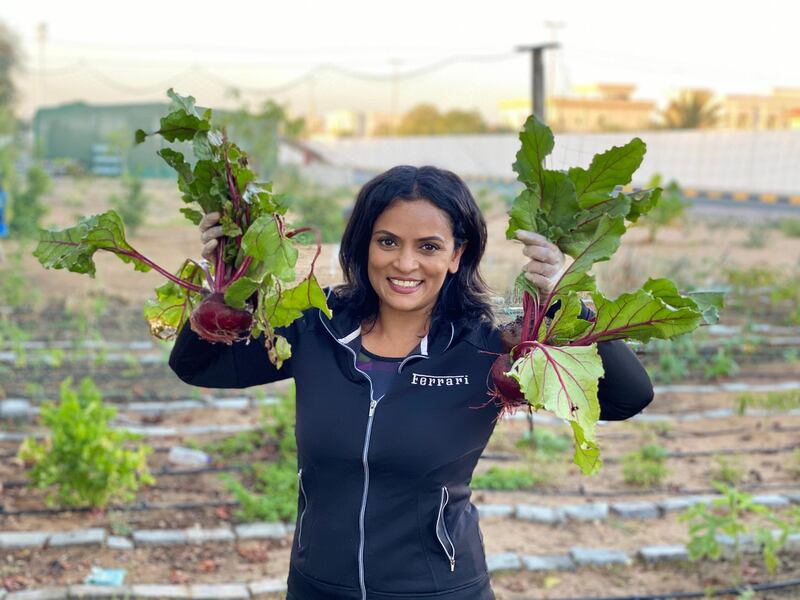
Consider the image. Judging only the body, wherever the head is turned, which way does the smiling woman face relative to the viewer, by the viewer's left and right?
facing the viewer

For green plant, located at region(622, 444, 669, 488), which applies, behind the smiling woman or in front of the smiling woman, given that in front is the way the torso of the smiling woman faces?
behind

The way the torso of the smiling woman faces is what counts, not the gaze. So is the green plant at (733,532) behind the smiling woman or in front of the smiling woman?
behind

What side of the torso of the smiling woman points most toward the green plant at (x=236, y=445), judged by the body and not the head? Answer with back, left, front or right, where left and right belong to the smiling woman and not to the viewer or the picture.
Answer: back

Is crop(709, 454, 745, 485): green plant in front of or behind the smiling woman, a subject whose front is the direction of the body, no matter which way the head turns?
behind

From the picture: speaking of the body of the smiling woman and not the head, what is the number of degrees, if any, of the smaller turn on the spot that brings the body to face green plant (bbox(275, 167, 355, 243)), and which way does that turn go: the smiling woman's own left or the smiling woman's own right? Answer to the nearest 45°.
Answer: approximately 180°

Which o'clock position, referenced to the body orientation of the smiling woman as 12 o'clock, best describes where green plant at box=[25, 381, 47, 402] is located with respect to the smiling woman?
The green plant is roughly at 5 o'clock from the smiling woman.

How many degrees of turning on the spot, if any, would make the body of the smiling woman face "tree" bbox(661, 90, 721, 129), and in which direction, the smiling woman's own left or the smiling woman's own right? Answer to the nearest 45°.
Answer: approximately 180°

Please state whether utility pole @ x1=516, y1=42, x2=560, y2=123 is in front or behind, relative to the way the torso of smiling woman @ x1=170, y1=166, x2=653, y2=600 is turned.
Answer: behind

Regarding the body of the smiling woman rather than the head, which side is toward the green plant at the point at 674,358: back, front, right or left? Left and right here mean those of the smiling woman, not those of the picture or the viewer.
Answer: back

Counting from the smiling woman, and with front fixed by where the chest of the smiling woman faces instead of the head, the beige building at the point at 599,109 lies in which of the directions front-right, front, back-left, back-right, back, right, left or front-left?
back

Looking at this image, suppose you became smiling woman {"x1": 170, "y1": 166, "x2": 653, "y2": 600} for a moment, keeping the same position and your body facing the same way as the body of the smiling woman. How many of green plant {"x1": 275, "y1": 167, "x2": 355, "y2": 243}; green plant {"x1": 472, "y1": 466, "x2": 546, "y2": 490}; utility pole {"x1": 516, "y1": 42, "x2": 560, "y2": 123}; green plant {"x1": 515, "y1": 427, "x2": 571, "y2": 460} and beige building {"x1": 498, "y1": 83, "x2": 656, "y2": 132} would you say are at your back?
5

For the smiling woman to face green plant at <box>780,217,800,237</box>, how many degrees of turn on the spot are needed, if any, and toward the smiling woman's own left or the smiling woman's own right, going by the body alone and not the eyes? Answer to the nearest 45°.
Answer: approximately 135° to the smiling woman's own left

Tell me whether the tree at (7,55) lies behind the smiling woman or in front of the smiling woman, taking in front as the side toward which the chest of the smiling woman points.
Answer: behind
